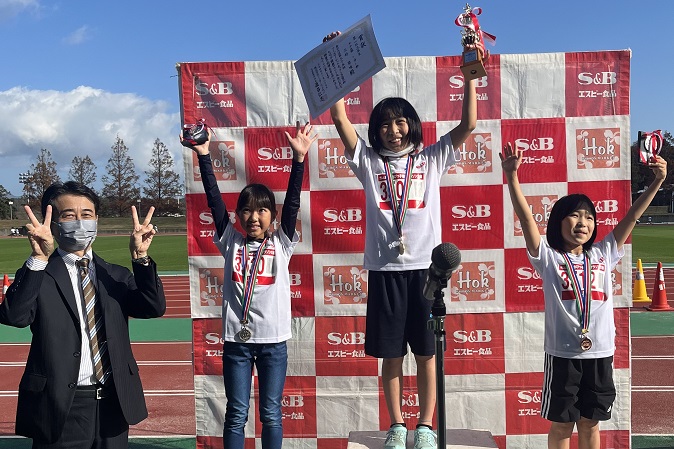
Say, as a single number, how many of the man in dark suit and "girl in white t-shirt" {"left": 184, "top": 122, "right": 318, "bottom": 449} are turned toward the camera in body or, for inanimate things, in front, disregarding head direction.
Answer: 2

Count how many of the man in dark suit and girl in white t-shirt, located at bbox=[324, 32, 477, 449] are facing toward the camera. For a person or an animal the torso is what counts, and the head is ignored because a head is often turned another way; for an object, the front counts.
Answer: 2

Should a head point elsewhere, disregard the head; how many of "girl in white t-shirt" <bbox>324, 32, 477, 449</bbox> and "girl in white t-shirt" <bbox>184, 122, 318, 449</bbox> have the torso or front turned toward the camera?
2

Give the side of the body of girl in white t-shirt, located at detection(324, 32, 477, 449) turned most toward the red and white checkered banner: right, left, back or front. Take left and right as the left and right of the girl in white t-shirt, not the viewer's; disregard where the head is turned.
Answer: back

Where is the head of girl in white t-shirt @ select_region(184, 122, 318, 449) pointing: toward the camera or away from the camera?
toward the camera

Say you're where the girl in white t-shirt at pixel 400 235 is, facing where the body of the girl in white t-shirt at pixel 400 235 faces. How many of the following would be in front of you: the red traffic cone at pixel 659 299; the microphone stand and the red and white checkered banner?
1

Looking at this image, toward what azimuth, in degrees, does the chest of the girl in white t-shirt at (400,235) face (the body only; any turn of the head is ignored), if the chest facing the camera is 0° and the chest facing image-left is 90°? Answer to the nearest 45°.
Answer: approximately 0°

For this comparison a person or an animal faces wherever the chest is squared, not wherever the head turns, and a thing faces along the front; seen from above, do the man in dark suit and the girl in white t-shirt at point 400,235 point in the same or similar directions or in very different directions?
same or similar directions

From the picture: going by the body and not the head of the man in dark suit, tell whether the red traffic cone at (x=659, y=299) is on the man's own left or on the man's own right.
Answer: on the man's own left

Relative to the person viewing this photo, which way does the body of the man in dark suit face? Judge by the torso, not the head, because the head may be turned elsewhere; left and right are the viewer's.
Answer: facing the viewer

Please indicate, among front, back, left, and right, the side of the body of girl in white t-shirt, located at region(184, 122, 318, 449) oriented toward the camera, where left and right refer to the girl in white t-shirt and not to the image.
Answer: front

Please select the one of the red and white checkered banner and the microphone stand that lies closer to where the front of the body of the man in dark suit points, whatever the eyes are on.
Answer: the microphone stand

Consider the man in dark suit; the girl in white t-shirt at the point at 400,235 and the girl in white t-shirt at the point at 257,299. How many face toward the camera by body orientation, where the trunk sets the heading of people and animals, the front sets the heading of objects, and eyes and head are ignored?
3

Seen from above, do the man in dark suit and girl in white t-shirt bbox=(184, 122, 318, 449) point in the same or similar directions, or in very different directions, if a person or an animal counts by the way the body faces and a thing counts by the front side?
same or similar directions

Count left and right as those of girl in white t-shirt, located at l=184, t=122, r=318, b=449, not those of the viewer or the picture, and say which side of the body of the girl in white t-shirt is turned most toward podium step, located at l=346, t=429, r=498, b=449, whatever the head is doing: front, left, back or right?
left

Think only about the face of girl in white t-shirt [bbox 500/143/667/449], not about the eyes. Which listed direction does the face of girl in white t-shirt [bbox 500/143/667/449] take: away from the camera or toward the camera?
toward the camera

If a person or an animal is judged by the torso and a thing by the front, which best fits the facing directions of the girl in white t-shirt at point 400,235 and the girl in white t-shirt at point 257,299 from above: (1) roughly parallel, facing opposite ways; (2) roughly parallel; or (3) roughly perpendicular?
roughly parallel

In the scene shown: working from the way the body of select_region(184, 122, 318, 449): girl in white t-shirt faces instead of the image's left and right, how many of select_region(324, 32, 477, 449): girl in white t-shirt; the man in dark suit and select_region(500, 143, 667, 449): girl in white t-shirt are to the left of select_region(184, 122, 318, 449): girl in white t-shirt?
2
